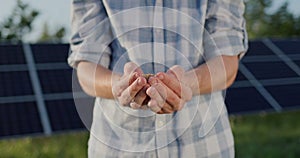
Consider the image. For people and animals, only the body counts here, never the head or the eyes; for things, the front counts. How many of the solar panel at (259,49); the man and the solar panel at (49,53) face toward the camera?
3

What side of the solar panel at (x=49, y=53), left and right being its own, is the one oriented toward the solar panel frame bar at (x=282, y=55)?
left

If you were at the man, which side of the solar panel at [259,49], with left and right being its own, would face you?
front

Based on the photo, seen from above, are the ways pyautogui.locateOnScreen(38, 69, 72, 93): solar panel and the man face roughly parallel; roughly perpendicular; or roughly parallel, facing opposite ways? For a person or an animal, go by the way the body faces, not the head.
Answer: roughly parallel

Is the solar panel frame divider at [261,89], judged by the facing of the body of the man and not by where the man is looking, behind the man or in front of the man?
behind

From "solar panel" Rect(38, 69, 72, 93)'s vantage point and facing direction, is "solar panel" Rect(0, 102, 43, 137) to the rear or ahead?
ahead

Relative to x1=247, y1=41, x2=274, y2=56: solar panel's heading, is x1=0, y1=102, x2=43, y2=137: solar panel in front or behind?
in front

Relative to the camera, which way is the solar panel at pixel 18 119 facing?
toward the camera

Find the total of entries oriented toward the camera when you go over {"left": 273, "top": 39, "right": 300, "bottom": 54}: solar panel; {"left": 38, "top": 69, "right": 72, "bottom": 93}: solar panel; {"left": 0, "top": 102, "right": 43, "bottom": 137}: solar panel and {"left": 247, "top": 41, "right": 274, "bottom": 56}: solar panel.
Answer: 4

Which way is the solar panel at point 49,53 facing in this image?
toward the camera

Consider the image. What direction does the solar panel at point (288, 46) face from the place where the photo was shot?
facing the viewer

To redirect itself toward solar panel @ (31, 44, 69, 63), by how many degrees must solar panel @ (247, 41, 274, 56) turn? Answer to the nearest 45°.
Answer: approximately 45° to its right

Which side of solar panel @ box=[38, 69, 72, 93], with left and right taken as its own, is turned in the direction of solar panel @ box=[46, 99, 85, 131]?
front

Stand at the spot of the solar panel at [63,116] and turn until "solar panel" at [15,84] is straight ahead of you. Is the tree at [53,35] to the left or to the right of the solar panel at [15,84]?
right
